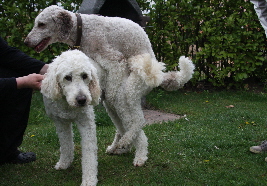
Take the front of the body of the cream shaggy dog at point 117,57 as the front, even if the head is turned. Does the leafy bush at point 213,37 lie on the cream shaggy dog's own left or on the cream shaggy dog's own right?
on the cream shaggy dog's own right

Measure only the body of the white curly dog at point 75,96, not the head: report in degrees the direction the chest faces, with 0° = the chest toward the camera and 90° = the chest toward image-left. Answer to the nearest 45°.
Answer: approximately 0°

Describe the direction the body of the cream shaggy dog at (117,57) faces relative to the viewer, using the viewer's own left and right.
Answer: facing to the left of the viewer

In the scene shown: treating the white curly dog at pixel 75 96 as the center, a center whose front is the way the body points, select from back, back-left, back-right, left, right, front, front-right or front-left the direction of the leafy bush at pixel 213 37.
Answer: back-left
